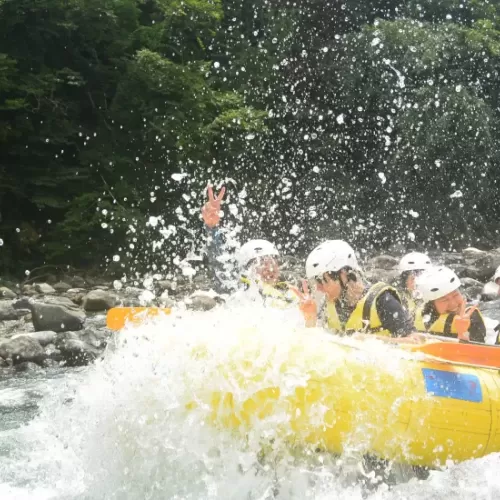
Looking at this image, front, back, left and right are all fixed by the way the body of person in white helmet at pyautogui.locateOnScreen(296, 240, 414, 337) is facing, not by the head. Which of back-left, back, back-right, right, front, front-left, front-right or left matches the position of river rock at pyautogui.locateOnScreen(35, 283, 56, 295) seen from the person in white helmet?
right

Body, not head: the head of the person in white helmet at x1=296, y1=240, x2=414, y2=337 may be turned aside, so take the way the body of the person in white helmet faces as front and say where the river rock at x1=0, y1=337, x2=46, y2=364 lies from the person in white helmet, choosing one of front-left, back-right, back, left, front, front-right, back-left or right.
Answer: right

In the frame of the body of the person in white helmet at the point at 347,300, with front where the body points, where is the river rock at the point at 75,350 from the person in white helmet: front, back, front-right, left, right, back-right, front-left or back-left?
right

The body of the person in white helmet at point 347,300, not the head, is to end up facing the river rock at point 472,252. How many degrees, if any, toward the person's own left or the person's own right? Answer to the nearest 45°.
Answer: approximately 135° to the person's own right

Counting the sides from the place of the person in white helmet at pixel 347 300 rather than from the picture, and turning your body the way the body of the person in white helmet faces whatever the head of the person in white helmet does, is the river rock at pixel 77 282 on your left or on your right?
on your right

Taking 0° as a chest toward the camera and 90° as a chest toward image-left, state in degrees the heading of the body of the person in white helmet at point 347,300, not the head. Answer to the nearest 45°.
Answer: approximately 45°

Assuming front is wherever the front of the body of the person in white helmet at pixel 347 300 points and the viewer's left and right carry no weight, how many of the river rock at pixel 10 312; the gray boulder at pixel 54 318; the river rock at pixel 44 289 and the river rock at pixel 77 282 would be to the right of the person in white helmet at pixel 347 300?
4

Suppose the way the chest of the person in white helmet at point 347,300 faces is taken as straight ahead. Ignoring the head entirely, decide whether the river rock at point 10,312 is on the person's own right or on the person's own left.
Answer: on the person's own right
